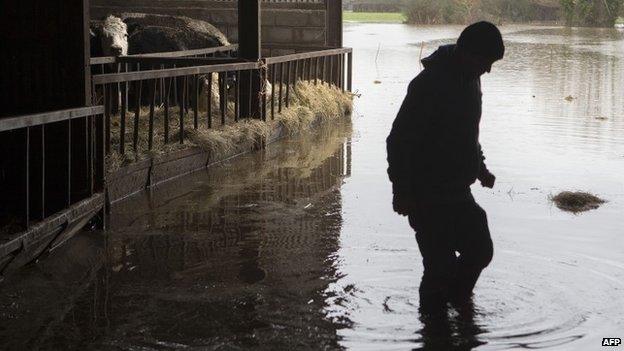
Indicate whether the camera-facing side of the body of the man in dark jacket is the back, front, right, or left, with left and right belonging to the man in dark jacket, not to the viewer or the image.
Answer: right

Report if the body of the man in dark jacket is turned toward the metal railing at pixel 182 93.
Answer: no

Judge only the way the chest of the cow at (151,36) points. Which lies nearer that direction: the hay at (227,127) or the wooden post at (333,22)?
the hay

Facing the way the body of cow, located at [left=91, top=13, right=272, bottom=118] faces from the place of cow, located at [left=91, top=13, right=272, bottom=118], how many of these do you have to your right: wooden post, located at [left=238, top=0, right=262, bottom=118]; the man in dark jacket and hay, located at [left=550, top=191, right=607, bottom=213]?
0

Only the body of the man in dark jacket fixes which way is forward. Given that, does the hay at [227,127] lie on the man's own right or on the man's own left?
on the man's own left

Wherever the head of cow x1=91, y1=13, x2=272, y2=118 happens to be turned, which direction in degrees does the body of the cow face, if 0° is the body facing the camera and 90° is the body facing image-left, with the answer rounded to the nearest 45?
approximately 45°

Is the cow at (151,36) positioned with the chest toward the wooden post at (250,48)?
no

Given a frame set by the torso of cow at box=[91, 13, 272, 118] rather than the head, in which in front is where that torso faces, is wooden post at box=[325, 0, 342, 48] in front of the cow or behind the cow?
behind

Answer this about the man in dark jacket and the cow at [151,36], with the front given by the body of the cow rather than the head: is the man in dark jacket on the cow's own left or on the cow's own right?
on the cow's own left

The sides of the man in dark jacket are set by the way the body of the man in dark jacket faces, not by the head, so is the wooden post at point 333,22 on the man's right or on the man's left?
on the man's left

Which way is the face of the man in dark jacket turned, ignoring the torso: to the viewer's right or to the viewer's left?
to the viewer's right

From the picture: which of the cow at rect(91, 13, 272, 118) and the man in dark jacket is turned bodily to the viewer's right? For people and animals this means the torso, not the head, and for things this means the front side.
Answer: the man in dark jacket

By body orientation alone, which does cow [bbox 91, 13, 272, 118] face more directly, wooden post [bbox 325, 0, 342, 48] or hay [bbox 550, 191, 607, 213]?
the hay

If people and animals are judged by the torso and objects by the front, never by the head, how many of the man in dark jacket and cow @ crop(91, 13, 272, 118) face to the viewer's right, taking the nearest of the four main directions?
1

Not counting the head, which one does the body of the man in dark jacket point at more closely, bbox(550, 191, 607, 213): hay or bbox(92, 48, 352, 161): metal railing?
the hay
